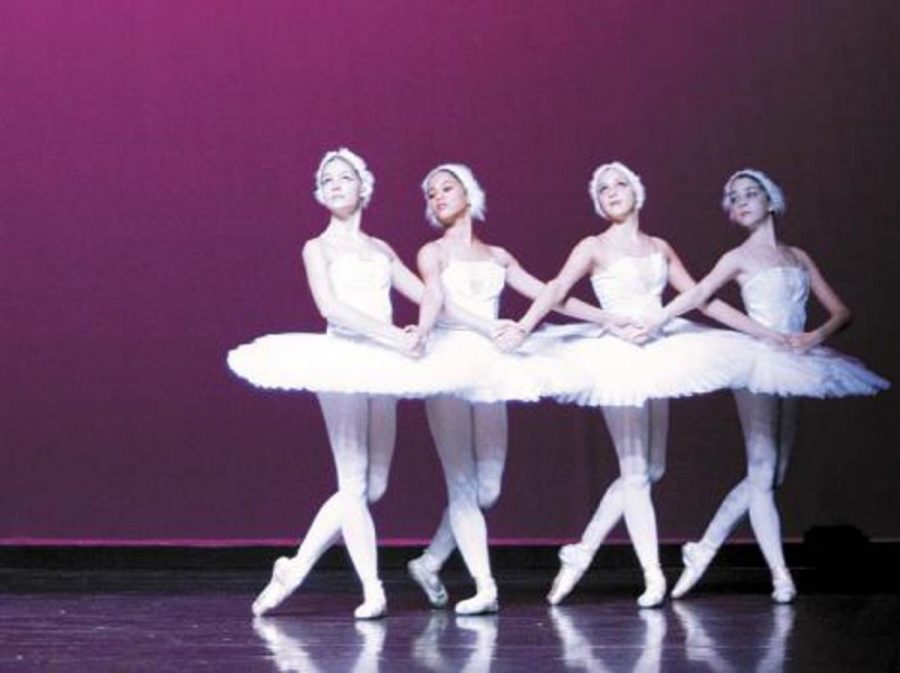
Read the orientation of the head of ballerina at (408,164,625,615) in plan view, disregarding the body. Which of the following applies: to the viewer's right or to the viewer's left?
to the viewer's left

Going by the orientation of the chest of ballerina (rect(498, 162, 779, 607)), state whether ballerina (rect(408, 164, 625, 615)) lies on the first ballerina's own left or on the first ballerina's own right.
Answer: on the first ballerina's own right

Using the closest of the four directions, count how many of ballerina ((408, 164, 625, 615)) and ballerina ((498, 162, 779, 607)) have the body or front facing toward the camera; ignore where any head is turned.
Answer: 2

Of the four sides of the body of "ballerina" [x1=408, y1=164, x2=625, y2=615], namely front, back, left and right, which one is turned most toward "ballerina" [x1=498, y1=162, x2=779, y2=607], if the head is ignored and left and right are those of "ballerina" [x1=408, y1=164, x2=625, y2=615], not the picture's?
left

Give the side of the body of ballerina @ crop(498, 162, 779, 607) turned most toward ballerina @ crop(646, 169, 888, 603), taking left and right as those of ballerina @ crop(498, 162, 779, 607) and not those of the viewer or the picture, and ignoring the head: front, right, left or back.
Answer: left

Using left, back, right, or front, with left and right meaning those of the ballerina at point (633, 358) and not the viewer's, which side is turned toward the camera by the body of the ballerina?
front

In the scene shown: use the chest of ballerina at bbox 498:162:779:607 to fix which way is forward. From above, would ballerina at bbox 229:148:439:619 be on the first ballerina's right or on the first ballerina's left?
on the first ballerina's right

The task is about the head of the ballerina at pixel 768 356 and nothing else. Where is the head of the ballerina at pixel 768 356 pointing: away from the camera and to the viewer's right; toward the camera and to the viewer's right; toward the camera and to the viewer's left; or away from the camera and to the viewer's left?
toward the camera and to the viewer's left

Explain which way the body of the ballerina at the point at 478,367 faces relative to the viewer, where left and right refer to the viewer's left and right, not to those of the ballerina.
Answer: facing the viewer

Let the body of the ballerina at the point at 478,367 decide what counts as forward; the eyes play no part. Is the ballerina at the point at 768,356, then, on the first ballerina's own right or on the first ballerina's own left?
on the first ballerina's own left
